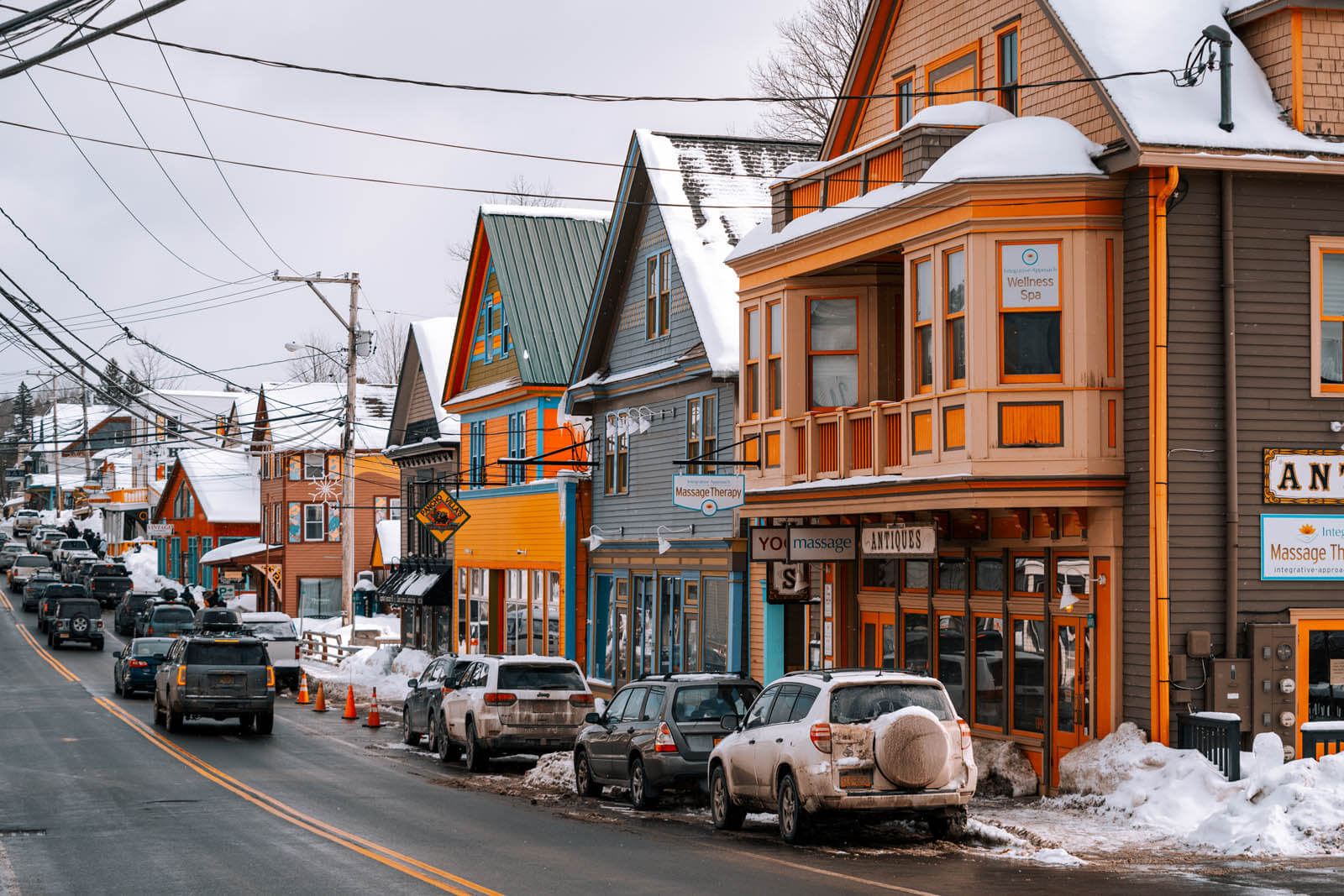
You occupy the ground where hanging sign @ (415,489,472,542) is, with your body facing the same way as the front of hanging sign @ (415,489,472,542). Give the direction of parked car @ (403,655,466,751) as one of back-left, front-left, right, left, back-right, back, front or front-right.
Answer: front

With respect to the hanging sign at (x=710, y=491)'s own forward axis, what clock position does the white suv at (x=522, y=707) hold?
The white suv is roughly at 5 o'clock from the hanging sign.

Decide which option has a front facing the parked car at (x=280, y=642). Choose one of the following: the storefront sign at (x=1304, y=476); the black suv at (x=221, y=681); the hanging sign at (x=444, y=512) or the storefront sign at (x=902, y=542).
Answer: the black suv

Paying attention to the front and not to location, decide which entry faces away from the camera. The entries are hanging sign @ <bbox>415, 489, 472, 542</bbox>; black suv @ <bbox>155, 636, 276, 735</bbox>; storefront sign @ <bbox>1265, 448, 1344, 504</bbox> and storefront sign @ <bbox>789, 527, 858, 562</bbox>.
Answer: the black suv

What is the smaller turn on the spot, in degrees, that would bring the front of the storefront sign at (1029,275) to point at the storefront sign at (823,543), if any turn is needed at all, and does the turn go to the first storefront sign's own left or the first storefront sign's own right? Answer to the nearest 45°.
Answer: approximately 135° to the first storefront sign's own right

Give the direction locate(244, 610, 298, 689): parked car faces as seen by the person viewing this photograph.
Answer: facing away from the viewer

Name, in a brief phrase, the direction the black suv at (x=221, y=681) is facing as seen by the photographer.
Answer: facing away from the viewer

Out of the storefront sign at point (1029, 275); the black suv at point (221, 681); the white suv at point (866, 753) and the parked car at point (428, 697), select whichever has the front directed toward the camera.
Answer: the storefront sign

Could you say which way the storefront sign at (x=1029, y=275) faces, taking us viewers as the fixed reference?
facing the viewer

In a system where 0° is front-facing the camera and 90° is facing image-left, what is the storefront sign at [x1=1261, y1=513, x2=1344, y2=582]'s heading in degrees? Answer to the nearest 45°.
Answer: approximately 0°

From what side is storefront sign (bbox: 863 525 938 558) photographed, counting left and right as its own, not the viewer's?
front

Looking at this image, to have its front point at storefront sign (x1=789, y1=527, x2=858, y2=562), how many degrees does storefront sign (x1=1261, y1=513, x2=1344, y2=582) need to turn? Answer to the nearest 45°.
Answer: approximately 135° to its right

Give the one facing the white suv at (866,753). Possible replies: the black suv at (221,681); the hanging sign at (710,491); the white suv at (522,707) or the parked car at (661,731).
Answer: the hanging sign

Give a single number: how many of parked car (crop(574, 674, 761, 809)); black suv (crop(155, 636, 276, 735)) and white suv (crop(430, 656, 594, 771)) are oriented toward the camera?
0

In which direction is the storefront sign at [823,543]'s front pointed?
toward the camera

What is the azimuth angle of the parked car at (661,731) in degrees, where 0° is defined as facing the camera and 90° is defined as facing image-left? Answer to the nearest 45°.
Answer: approximately 135°

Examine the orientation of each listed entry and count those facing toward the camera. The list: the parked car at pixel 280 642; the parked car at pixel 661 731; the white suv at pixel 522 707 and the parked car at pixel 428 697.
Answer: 0
